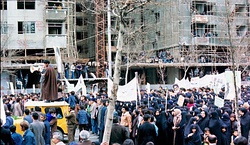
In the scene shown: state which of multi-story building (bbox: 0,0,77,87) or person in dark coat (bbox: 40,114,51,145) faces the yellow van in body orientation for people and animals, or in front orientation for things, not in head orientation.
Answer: the multi-story building

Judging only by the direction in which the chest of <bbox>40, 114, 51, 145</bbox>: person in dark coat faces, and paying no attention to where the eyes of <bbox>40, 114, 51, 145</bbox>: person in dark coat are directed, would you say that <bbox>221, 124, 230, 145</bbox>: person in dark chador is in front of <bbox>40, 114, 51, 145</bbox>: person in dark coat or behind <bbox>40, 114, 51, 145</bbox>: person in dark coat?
behind

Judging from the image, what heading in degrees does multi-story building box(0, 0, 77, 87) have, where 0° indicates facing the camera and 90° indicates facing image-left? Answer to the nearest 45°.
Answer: approximately 0°

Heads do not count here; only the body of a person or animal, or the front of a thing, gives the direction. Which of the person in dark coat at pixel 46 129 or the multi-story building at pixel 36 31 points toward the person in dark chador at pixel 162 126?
the multi-story building
